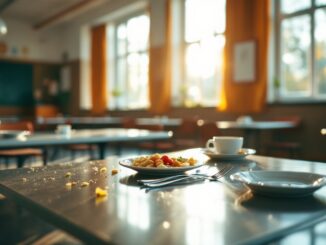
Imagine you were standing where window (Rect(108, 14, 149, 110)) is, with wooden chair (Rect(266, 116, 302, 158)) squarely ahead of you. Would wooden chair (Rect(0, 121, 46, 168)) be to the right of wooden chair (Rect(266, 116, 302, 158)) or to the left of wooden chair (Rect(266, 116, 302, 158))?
right
